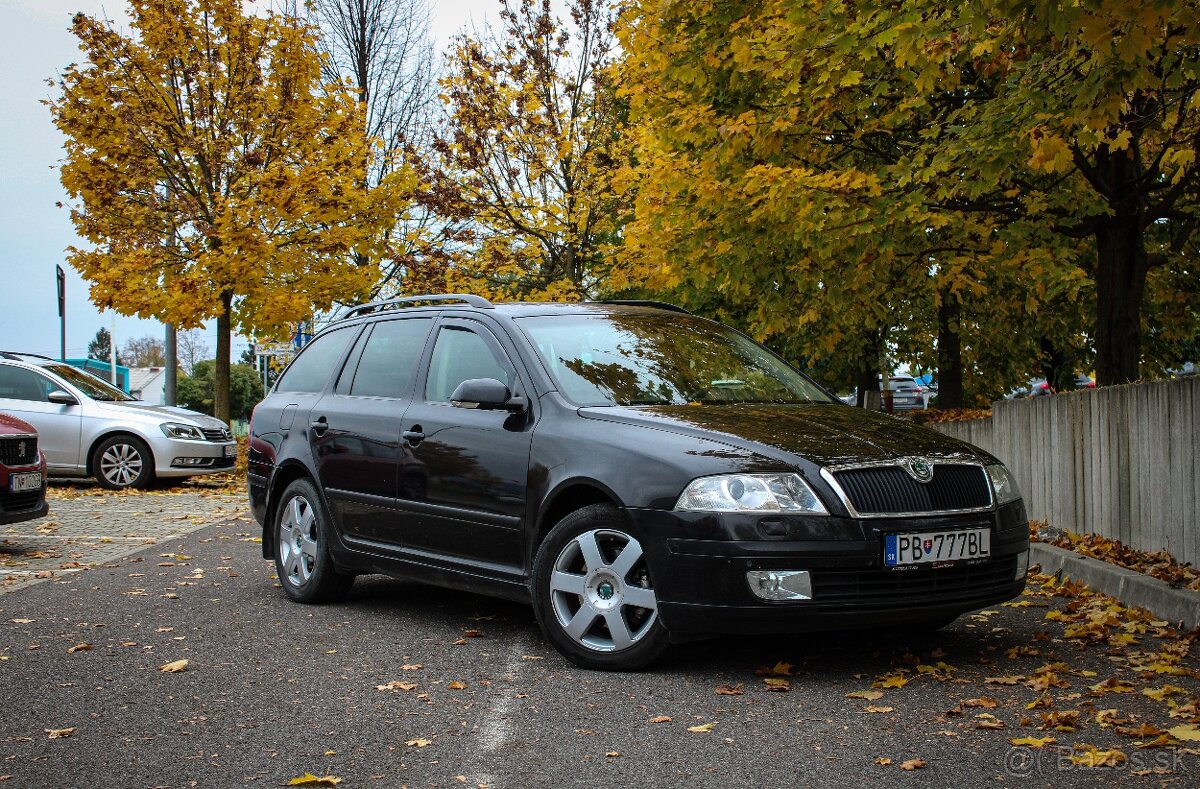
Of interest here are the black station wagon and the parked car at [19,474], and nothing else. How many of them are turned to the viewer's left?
0

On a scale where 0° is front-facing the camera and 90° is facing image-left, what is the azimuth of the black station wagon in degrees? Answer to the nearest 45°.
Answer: approximately 315°

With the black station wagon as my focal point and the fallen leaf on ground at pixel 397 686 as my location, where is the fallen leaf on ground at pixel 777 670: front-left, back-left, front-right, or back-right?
front-right

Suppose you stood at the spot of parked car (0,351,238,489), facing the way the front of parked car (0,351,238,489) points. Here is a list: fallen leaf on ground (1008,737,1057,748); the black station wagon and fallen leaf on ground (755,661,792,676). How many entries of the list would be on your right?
3

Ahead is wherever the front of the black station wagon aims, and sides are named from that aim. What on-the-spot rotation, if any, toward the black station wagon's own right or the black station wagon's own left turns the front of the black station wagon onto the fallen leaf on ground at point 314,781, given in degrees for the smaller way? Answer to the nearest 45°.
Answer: approximately 90° to the black station wagon's own right

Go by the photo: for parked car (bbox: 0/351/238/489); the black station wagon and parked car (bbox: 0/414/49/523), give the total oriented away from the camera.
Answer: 0

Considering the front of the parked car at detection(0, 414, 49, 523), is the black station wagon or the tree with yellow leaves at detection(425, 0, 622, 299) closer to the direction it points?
the black station wagon

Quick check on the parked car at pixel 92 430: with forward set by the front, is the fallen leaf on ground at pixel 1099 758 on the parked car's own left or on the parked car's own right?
on the parked car's own right

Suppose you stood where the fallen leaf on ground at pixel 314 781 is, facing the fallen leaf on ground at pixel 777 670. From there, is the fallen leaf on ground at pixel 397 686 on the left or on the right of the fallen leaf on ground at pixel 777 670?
left

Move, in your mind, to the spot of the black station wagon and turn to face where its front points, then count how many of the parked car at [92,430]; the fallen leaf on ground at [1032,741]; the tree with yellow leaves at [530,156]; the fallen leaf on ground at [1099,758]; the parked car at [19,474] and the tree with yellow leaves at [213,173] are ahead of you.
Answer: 2

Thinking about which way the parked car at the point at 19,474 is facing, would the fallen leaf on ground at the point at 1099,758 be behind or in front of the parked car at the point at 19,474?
in front

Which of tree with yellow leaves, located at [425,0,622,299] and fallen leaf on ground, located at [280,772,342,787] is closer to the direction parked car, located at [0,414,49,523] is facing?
the fallen leaf on ground

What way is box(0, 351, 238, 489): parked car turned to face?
to the viewer's right

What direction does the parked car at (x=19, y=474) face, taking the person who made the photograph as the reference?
facing the viewer and to the right of the viewer

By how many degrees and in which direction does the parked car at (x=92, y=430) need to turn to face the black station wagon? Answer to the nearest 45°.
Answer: approximately 90° to its right
